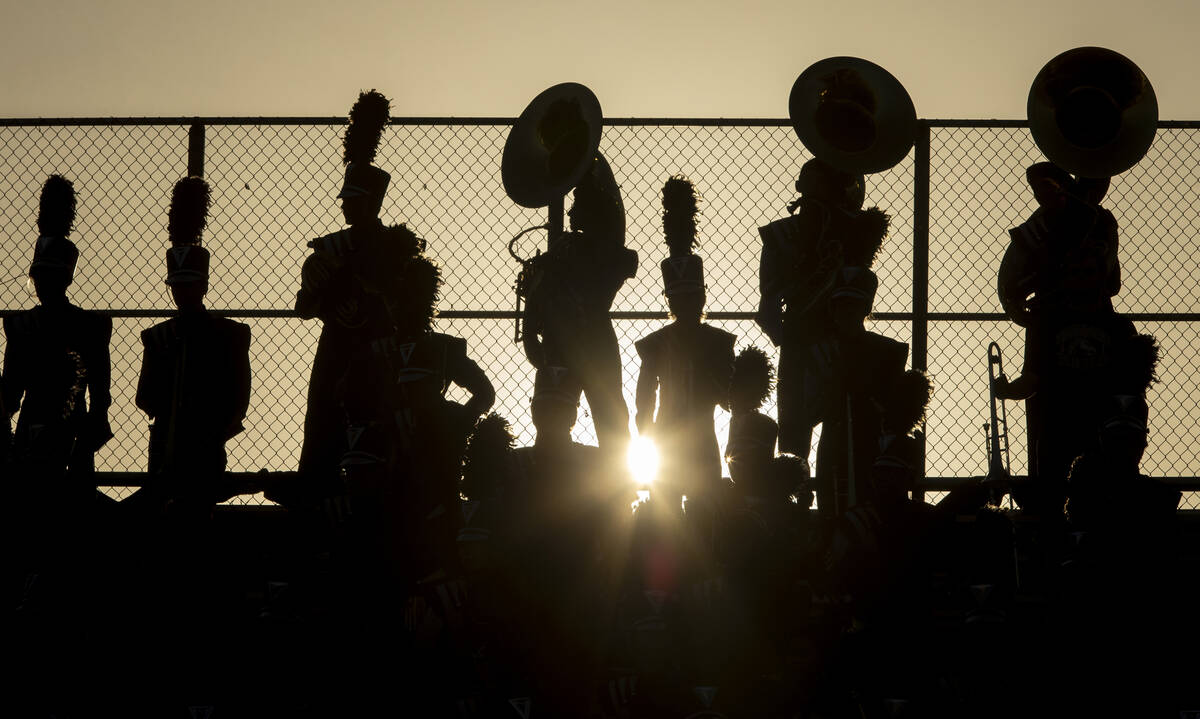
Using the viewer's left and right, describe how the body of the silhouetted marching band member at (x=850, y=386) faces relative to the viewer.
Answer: facing the viewer and to the left of the viewer

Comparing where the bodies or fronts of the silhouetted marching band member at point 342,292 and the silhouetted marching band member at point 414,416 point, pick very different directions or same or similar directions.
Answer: same or similar directions

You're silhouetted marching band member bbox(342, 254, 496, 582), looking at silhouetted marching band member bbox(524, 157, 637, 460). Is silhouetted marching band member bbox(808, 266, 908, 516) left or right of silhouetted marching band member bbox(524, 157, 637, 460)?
right

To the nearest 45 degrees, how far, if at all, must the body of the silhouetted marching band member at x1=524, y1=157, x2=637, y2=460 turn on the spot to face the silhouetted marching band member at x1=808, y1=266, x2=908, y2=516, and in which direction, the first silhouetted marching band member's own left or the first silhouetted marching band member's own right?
approximately 90° to the first silhouetted marching band member's own left

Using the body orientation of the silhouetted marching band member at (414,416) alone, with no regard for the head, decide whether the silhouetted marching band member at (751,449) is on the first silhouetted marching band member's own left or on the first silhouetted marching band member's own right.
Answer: on the first silhouetted marching band member's own left

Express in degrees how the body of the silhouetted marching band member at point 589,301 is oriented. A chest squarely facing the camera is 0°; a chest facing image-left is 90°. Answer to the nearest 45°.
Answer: approximately 45°

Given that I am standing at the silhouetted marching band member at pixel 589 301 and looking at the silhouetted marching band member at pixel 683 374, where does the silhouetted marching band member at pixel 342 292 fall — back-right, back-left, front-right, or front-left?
back-right

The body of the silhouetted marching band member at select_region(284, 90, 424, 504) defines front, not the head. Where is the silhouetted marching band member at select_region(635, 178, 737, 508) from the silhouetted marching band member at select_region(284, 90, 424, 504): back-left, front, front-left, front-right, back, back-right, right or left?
back-left

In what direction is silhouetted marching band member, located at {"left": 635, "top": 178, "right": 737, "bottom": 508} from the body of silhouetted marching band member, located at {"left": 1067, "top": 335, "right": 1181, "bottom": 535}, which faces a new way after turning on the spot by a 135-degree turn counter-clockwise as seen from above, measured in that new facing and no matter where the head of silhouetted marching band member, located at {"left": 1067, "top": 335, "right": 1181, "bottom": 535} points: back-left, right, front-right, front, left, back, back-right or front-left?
back-left

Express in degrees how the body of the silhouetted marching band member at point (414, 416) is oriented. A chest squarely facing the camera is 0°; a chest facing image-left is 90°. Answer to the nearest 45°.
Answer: approximately 45°

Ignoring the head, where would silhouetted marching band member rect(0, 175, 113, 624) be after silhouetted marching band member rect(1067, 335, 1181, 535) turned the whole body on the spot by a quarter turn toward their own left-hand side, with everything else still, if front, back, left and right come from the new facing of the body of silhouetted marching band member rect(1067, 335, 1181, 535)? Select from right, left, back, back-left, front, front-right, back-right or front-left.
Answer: back

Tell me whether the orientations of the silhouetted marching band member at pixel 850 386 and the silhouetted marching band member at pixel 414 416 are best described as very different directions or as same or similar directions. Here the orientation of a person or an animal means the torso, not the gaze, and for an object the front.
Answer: same or similar directions

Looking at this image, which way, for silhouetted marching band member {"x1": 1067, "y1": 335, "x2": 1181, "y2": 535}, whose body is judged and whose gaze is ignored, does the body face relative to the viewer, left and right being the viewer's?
facing the viewer

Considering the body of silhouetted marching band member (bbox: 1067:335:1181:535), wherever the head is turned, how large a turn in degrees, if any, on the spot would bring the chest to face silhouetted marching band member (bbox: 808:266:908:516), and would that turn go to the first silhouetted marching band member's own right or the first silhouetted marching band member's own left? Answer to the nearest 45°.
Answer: approximately 90° to the first silhouetted marching band member's own right
